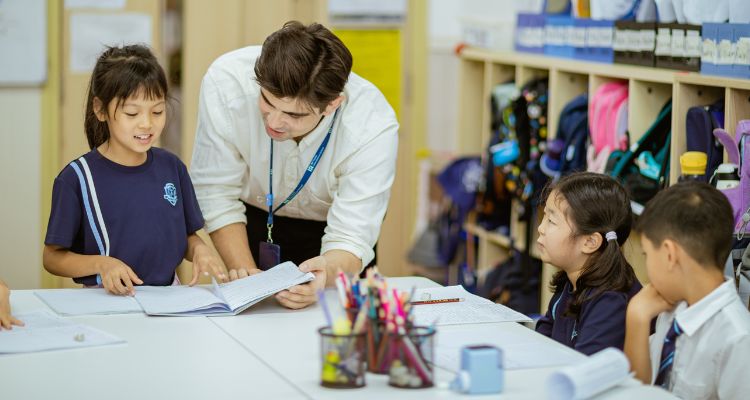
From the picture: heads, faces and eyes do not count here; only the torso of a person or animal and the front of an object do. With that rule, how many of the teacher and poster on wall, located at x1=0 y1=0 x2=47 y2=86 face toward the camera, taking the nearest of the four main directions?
2

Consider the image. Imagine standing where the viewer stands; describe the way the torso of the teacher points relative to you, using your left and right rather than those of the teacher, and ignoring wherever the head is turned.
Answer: facing the viewer

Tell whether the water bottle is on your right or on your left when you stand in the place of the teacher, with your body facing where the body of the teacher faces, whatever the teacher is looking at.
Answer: on your left

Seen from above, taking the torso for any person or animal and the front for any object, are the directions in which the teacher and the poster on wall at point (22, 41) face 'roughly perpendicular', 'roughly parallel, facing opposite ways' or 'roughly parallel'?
roughly parallel

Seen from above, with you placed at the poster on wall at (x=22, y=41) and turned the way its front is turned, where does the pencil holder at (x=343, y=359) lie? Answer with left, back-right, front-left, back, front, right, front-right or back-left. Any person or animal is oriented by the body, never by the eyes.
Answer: front

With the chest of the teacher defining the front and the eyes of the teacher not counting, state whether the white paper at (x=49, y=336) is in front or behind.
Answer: in front

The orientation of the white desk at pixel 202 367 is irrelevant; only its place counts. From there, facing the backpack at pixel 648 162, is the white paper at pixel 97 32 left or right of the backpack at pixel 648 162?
left

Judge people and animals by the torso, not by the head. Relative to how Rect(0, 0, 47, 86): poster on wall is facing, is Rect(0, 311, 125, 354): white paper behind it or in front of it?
in front

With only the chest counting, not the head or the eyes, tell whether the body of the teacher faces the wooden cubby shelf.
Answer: no

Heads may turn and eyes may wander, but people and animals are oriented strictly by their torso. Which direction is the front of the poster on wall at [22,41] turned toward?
toward the camera

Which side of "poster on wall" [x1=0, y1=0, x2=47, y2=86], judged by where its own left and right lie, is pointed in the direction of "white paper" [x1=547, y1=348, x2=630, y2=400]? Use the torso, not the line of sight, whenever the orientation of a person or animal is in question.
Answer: front

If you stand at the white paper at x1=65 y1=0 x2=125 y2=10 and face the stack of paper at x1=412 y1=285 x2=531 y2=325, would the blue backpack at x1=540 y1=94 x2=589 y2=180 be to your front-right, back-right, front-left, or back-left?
front-left

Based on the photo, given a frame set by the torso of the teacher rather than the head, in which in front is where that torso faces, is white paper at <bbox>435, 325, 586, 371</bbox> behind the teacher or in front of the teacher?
in front

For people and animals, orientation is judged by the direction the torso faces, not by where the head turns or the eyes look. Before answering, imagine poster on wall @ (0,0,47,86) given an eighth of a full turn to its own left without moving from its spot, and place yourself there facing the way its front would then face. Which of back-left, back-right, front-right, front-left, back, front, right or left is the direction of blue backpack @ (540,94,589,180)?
front

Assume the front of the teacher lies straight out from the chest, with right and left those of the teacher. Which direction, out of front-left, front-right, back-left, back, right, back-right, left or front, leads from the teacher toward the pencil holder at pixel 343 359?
front

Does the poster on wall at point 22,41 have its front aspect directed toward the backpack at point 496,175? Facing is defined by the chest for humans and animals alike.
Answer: no

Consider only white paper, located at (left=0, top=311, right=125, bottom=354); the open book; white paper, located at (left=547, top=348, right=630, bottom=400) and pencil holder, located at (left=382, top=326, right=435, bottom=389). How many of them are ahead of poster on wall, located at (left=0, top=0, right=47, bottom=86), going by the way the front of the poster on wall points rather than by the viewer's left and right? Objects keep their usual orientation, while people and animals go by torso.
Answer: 4
